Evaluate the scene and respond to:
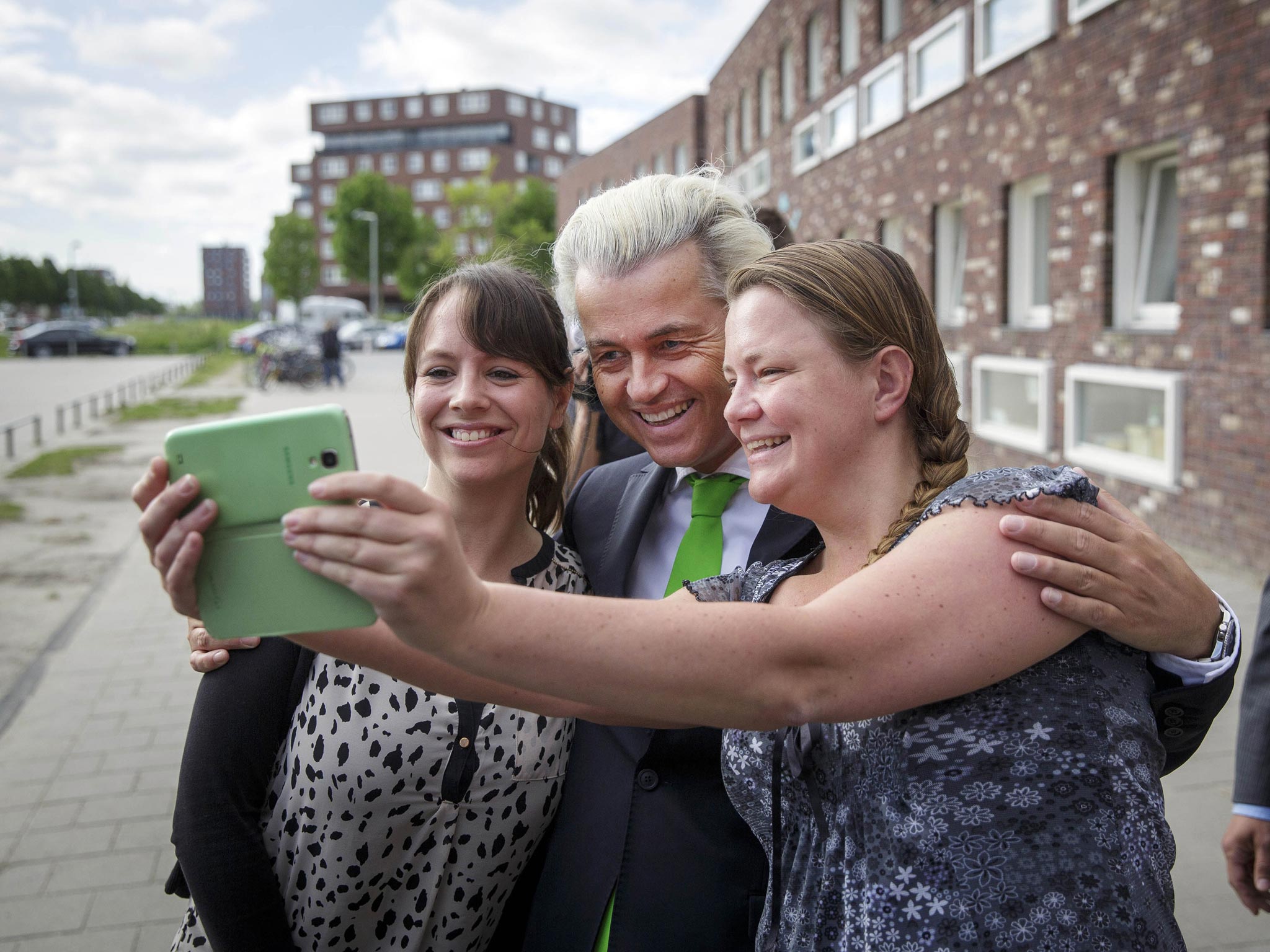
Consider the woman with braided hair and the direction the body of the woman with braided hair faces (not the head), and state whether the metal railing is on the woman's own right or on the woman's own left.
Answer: on the woman's own right

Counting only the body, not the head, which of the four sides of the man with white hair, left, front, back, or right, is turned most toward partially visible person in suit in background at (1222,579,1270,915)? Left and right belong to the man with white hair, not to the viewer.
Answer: left

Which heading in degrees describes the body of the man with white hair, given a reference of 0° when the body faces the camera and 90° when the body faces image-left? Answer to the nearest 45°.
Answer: approximately 0°

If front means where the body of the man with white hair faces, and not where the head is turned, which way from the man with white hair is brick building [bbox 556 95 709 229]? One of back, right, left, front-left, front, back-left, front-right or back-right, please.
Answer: back

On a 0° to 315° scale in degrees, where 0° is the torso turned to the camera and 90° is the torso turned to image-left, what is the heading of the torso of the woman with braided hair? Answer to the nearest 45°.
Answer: approximately 45°

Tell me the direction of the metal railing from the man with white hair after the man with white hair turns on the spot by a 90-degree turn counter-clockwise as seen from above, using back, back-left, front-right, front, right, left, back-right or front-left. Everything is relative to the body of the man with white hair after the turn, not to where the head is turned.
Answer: back-left

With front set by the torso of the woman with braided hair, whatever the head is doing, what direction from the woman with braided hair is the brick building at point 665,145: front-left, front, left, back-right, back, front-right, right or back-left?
back-right
